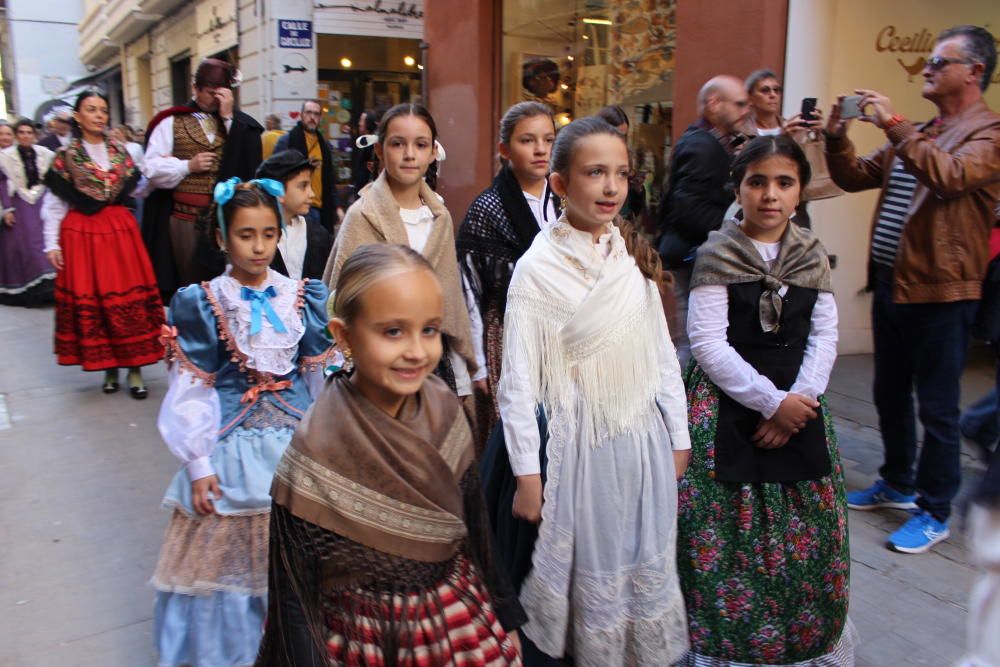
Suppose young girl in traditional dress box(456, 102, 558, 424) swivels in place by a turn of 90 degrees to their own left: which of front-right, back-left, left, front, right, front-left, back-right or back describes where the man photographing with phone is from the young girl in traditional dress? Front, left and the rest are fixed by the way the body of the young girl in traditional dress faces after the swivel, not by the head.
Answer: front-right

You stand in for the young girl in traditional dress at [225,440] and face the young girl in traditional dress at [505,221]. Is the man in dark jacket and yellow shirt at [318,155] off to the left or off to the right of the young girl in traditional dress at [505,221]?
left

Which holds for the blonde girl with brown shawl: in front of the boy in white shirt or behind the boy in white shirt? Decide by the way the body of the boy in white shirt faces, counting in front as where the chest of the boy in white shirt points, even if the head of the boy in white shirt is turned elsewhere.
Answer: in front

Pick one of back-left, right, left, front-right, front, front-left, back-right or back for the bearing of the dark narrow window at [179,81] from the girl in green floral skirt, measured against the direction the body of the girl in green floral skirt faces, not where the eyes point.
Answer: back-right

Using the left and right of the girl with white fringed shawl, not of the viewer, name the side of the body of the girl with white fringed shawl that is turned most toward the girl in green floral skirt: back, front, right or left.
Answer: left

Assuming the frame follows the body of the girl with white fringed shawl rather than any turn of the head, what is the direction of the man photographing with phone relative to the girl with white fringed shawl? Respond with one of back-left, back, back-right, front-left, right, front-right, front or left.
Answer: left

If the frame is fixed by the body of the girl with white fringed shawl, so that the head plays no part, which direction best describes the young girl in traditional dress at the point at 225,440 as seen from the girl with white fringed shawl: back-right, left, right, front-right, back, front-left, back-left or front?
back-right

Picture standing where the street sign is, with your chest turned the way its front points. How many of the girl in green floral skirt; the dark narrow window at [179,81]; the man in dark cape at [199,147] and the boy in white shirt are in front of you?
3

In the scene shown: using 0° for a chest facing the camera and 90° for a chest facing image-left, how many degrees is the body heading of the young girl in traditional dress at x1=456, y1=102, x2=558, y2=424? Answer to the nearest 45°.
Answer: approximately 315°

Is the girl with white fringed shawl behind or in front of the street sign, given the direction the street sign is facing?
in front

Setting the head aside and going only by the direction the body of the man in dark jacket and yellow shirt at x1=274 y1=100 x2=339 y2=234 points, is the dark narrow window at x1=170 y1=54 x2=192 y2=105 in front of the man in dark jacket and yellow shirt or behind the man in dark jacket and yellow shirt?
behind
